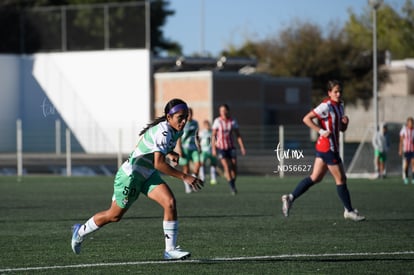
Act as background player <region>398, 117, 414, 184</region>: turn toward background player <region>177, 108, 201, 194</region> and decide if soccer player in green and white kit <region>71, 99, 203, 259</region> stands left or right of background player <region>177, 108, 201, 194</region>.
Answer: left

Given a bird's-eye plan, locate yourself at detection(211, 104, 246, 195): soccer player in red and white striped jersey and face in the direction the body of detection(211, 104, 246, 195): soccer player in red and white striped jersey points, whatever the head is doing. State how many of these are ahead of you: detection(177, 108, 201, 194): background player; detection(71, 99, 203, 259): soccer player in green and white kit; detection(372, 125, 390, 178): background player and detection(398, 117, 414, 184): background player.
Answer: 1

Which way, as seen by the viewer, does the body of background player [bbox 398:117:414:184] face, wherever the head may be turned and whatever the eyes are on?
toward the camera

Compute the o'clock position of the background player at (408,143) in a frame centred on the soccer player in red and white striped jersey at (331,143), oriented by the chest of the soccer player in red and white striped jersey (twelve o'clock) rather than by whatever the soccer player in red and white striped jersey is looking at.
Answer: The background player is roughly at 8 o'clock from the soccer player in red and white striped jersey.

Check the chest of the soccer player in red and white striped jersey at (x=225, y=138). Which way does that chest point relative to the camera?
toward the camera

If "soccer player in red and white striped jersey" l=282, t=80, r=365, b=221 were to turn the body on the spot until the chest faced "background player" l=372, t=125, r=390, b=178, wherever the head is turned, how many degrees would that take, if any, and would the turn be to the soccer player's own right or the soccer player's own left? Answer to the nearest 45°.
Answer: approximately 135° to the soccer player's own left

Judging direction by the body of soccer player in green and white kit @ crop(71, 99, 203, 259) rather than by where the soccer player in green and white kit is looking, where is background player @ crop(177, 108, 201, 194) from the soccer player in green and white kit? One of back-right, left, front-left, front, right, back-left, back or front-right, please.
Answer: left

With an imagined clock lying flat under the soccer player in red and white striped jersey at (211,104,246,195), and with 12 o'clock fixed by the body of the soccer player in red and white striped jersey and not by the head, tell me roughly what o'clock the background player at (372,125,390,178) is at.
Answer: The background player is roughly at 7 o'clock from the soccer player in red and white striped jersey.

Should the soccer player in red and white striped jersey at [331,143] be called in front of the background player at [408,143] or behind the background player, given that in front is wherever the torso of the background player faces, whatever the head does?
in front

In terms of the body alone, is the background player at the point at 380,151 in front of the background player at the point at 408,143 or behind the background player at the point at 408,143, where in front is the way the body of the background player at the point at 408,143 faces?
behind

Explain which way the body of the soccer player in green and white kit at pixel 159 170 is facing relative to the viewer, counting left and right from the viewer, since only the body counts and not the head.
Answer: facing to the right of the viewer

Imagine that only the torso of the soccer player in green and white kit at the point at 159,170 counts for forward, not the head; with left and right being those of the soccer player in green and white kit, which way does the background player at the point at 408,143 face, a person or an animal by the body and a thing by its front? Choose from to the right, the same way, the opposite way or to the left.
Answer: to the right

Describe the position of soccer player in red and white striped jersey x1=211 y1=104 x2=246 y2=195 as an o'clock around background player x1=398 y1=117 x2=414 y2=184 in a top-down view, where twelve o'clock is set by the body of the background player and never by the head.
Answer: The soccer player in red and white striped jersey is roughly at 1 o'clock from the background player.

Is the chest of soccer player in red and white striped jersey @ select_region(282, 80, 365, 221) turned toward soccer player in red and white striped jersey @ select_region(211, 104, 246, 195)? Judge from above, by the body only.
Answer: no

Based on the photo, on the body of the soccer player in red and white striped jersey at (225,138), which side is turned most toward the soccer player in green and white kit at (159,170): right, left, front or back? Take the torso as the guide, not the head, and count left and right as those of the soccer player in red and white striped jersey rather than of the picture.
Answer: front
